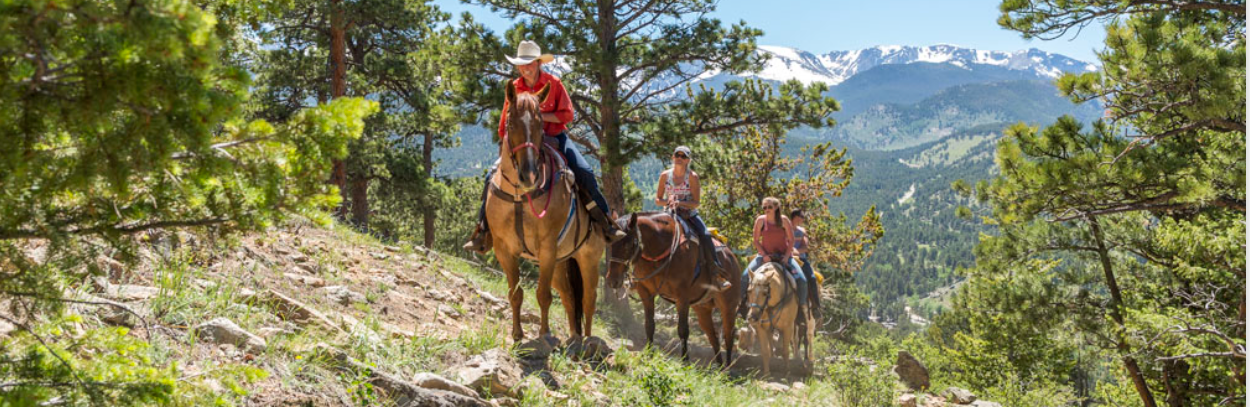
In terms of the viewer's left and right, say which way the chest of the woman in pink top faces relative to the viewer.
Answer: facing the viewer

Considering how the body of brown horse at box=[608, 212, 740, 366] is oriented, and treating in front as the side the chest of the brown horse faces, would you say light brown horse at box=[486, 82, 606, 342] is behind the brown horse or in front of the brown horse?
in front

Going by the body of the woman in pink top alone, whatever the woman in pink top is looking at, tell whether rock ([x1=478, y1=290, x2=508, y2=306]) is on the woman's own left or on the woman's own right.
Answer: on the woman's own right

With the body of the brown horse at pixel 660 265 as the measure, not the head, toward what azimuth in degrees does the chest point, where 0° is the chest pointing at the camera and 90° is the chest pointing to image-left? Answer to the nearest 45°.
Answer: approximately 45°

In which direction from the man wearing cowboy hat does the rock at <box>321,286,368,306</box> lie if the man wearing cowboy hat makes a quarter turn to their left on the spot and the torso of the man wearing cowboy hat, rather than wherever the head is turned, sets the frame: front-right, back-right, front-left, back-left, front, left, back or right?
back

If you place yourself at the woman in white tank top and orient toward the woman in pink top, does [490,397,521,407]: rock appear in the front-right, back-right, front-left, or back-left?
back-right

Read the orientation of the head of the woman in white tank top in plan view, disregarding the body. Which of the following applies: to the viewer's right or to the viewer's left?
to the viewer's left

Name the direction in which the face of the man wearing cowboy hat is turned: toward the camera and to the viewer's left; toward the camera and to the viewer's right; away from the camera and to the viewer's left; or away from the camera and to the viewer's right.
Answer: toward the camera and to the viewer's left

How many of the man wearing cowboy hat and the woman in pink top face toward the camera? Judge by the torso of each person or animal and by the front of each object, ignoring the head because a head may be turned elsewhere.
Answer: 2

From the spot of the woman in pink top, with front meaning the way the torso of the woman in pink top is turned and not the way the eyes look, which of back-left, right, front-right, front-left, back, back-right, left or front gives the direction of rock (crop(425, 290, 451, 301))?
front-right

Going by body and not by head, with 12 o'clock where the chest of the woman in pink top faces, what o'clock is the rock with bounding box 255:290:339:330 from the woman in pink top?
The rock is roughly at 1 o'clock from the woman in pink top.

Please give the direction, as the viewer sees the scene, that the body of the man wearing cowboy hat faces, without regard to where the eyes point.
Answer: toward the camera
